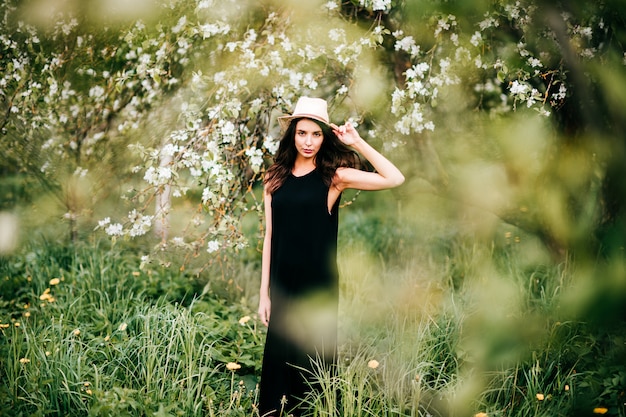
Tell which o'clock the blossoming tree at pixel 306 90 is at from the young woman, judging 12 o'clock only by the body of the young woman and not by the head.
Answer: The blossoming tree is roughly at 6 o'clock from the young woman.

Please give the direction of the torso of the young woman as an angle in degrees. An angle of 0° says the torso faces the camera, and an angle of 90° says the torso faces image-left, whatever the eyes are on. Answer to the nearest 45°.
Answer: approximately 0°
